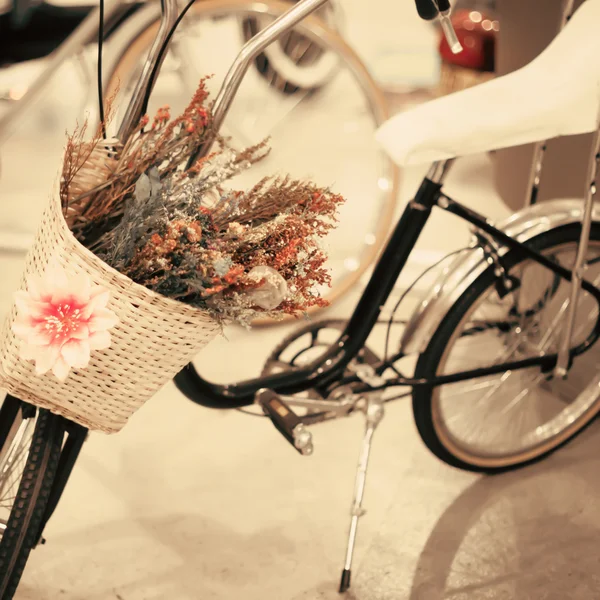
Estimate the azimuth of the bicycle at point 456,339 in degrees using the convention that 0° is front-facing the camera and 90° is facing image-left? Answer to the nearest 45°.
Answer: approximately 45°

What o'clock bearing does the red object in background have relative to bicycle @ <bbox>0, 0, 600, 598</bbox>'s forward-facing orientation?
The red object in background is roughly at 5 o'clock from the bicycle.
